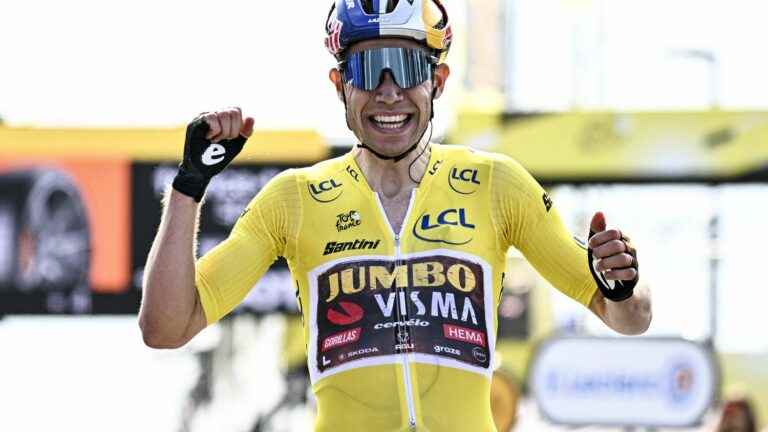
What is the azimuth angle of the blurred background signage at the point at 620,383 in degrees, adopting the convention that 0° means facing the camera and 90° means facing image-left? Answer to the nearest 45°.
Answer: approximately 0°

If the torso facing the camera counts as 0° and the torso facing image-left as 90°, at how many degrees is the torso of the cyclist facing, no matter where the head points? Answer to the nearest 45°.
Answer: approximately 0°

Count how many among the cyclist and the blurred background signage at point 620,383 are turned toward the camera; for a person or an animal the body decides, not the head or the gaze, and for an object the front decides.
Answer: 2

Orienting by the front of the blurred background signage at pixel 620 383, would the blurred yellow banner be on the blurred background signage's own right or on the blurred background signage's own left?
on the blurred background signage's own right

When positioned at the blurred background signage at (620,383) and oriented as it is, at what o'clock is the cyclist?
The cyclist is roughly at 12 o'clock from the blurred background signage.

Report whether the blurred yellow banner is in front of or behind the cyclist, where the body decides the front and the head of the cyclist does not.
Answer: behind

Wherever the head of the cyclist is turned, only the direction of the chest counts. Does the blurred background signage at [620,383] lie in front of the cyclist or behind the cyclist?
behind
